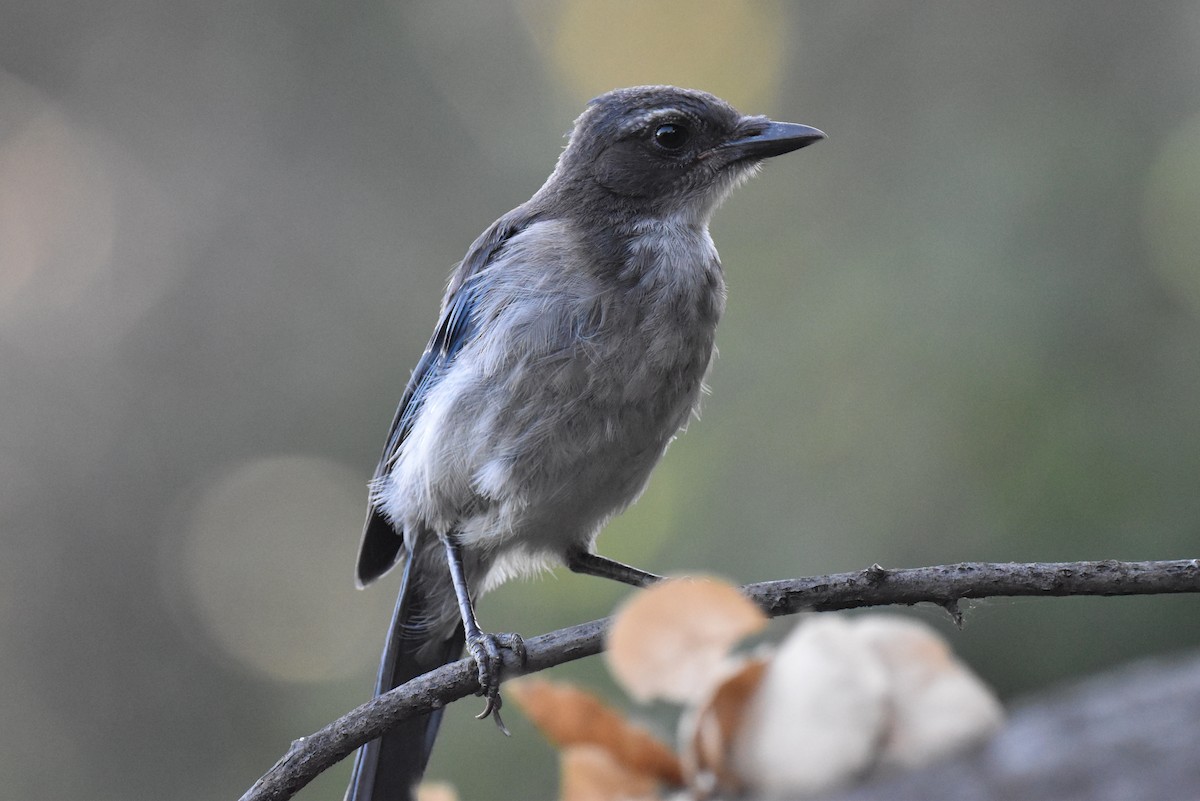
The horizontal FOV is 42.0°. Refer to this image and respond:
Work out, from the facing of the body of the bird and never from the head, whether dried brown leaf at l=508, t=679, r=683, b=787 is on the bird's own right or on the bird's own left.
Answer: on the bird's own right

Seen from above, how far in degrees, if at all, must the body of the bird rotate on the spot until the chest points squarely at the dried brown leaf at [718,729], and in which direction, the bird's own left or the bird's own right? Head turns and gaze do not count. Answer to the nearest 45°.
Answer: approximately 45° to the bird's own right

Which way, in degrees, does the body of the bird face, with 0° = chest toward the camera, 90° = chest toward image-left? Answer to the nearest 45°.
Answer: approximately 315°

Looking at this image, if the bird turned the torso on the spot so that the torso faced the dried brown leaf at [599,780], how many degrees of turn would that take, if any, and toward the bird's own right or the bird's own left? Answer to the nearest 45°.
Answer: approximately 45° to the bird's own right
